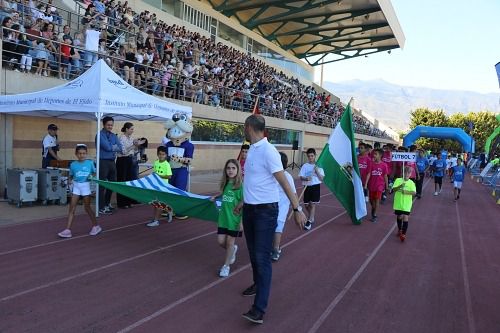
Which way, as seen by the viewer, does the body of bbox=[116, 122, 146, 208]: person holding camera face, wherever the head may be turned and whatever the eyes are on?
to the viewer's right

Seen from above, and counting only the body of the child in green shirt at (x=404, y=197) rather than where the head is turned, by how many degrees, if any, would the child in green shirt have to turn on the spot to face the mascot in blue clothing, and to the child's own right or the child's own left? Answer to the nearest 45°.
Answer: approximately 90° to the child's own right

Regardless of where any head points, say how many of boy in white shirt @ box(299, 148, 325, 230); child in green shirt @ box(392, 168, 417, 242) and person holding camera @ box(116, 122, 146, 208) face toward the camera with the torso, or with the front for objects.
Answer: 2
